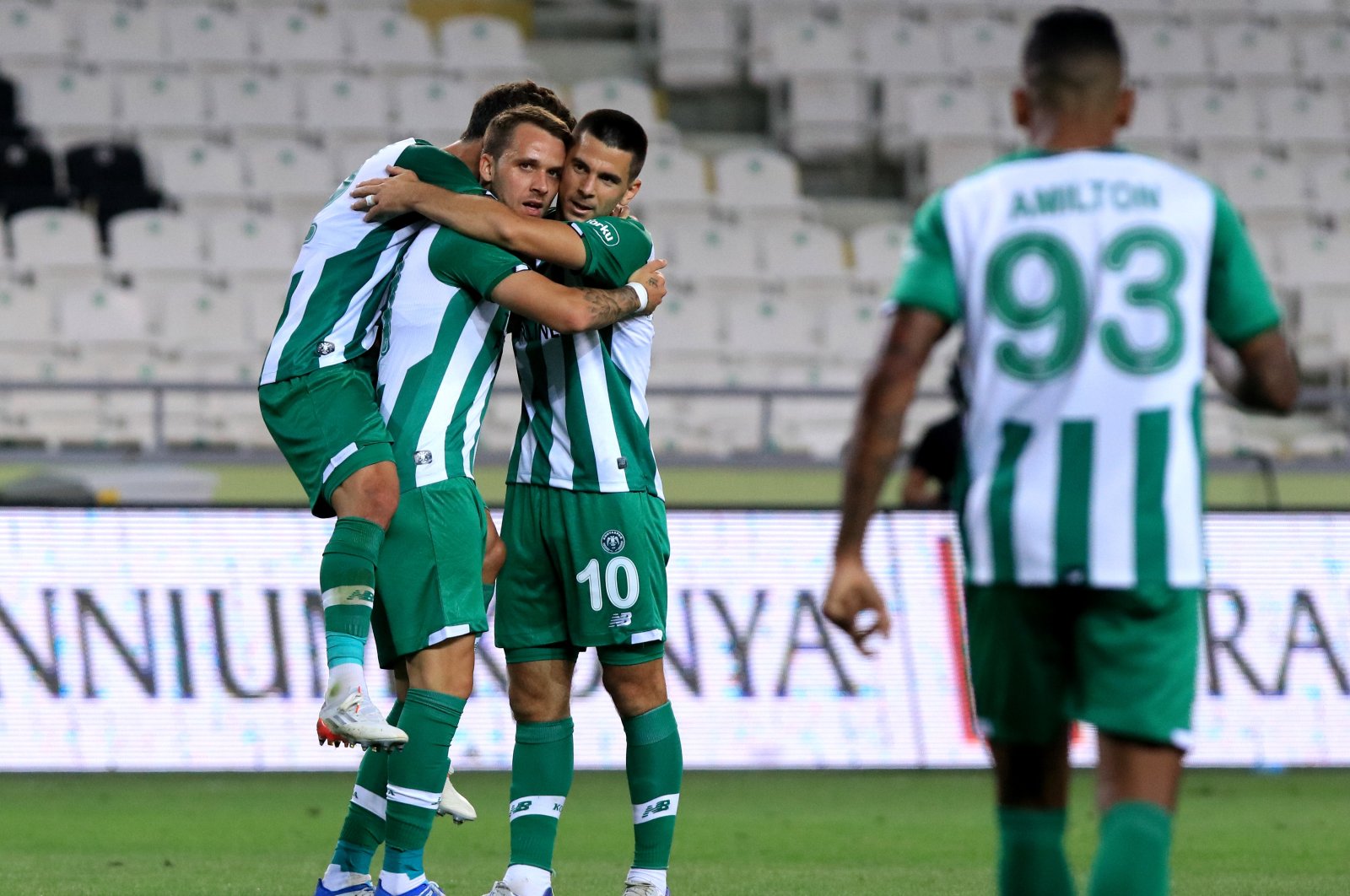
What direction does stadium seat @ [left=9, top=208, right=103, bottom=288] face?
toward the camera

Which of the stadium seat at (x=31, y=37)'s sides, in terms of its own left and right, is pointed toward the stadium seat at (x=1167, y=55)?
left

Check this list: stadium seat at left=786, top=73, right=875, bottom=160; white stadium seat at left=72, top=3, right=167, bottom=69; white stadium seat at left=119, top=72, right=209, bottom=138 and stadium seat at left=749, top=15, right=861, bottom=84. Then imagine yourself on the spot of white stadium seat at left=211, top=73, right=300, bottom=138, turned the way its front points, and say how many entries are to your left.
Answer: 2

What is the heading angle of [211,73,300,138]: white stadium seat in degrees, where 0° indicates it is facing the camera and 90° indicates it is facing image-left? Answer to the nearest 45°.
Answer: approximately 0°

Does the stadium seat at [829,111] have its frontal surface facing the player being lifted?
yes

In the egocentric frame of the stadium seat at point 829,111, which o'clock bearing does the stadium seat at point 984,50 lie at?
the stadium seat at point 984,50 is roughly at 8 o'clock from the stadium seat at point 829,111.

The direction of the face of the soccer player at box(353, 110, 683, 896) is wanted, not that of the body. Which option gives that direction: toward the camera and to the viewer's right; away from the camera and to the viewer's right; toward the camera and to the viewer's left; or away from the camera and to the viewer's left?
toward the camera and to the viewer's left

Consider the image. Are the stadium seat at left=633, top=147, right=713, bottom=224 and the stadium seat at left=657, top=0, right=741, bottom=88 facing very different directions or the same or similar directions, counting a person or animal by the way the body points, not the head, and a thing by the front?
same or similar directions

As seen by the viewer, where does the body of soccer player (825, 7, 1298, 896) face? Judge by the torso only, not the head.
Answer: away from the camera

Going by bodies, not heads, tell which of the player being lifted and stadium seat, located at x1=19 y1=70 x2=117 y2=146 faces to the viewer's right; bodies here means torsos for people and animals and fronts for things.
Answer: the player being lifted

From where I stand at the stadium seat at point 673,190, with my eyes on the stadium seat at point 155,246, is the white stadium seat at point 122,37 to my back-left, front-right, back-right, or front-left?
front-right

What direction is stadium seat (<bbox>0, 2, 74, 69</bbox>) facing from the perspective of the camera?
toward the camera

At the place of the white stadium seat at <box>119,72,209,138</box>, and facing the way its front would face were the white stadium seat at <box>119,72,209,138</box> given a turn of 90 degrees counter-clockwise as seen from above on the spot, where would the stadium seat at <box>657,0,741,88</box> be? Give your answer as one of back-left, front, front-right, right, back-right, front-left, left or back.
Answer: front

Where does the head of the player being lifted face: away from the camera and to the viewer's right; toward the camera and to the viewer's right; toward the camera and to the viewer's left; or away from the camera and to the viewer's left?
away from the camera and to the viewer's right

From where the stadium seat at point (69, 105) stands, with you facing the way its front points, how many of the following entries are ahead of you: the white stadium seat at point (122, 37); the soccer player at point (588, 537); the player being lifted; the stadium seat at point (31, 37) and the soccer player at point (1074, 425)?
3

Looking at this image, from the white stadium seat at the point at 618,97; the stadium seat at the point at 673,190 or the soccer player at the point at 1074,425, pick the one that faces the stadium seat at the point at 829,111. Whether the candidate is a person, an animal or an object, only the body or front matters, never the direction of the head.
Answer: the soccer player

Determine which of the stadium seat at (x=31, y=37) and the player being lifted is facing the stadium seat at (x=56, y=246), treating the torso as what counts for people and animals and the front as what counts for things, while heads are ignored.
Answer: the stadium seat at (x=31, y=37)

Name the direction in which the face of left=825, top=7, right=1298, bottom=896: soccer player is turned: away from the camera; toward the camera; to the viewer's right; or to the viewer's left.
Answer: away from the camera
